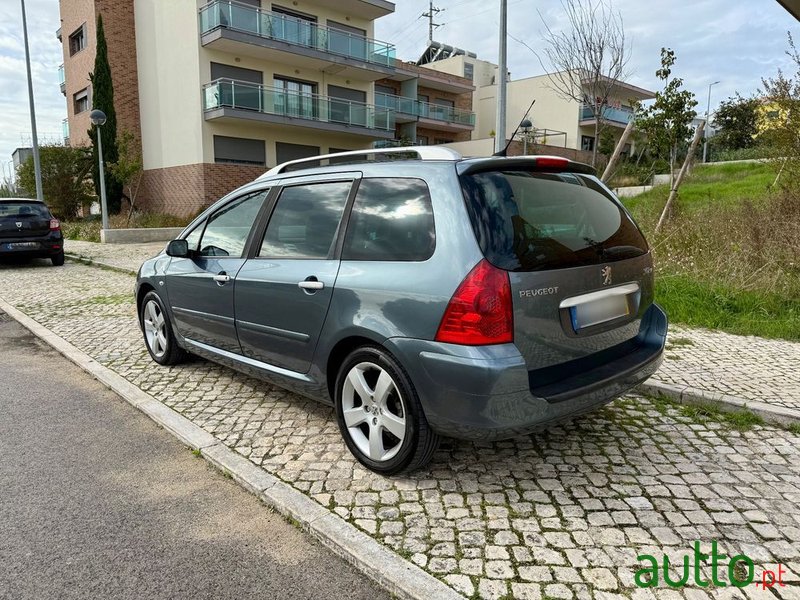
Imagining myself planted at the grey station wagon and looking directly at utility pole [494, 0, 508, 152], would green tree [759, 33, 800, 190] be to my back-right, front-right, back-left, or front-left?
front-right

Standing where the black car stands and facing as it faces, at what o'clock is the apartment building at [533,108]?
The apartment building is roughly at 2 o'clock from the black car.

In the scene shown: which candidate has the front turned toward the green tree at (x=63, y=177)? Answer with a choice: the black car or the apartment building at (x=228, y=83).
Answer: the black car

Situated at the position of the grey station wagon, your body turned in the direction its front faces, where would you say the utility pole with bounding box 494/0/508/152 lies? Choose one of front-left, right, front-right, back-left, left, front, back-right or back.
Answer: front-right

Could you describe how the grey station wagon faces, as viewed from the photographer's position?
facing away from the viewer and to the left of the viewer

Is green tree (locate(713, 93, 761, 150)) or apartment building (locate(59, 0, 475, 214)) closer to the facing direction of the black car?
the apartment building

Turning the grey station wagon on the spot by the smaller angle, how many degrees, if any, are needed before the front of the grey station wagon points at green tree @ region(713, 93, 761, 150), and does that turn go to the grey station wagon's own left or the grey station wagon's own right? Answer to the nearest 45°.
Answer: approximately 90° to the grey station wagon's own right

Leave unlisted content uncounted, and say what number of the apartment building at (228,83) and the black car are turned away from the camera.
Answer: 1

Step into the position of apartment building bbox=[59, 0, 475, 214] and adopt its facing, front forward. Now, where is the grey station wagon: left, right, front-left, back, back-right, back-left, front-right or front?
front-right

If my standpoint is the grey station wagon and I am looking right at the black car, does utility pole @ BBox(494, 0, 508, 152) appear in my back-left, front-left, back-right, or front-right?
front-right

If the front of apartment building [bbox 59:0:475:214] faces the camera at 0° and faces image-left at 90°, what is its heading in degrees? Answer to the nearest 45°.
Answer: approximately 315°

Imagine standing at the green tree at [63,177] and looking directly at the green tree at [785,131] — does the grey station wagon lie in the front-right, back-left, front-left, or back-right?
front-right

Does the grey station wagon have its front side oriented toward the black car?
yes

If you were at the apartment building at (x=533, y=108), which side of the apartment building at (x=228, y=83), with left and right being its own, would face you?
left

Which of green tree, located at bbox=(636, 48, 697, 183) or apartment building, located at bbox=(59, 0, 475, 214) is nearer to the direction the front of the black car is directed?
the apartment building

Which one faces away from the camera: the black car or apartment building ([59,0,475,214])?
the black car

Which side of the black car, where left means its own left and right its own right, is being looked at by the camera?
back

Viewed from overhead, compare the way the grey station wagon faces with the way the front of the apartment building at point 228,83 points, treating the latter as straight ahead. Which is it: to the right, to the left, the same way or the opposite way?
the opposite way
